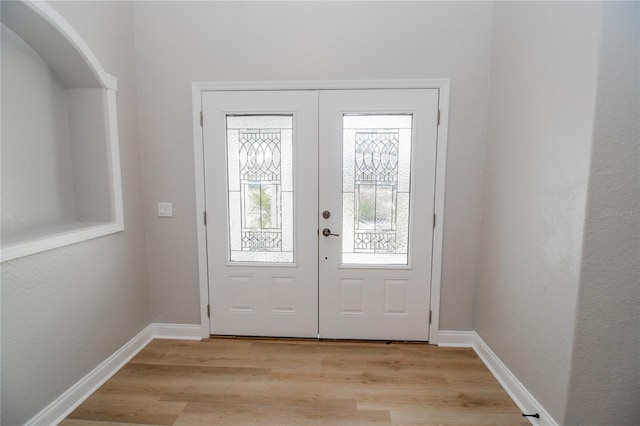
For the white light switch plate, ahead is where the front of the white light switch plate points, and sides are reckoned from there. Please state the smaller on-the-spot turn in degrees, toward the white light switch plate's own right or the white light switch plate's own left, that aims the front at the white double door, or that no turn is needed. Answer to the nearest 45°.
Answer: approximately 45° to the white light switch plate's own left

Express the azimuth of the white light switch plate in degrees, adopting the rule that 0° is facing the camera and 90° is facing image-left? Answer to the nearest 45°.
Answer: approximately 0°

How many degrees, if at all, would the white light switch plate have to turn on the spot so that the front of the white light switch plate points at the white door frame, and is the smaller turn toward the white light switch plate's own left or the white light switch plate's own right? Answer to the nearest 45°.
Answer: approximately 45° to the white light switch plate's own left
